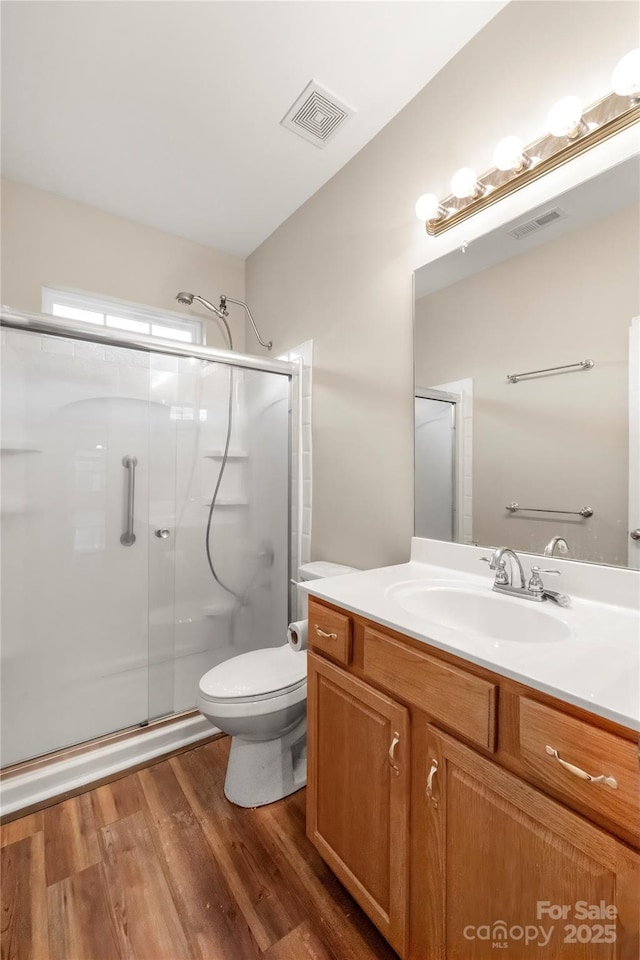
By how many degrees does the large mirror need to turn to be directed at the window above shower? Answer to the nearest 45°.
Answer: approximately 45° to its right

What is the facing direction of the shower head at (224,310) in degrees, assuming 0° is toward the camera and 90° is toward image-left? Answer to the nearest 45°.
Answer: approximately 90°

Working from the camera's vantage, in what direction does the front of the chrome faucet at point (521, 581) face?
facing the viewer and to the left of the viewer

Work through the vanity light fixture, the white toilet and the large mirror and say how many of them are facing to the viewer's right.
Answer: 0

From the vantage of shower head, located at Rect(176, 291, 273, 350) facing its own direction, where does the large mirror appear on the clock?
The large mirror is roughly at 8 o'clock from the shower head.

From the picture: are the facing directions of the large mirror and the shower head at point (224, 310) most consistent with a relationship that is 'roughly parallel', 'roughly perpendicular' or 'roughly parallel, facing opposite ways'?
roughly parallel

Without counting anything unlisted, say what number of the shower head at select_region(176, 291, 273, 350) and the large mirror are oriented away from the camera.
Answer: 0

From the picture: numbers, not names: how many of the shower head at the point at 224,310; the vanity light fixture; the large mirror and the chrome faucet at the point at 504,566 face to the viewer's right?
0

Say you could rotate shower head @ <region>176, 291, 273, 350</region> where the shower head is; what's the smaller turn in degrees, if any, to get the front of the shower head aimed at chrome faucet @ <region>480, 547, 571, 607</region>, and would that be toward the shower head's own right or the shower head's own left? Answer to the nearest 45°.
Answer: approximately 135° to the shower head's own left

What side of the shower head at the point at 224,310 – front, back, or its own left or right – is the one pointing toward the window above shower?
front

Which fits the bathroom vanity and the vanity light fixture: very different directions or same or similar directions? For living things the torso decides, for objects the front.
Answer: same or similar directions

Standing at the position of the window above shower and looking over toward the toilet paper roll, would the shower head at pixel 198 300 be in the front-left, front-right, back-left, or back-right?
front-left
